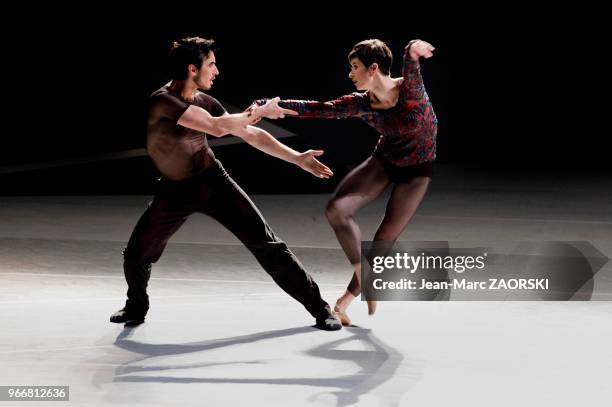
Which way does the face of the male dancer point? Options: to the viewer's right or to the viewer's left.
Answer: to the viewer's right

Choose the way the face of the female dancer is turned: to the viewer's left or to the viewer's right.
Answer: to the viewer's left

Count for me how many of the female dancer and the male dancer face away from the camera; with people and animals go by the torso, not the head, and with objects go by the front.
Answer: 0

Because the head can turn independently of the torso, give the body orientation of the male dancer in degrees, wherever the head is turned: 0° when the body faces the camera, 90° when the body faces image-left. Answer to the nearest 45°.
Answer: approximately 315°

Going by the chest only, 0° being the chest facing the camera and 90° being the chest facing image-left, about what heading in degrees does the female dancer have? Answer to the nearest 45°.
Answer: approximately 45°
